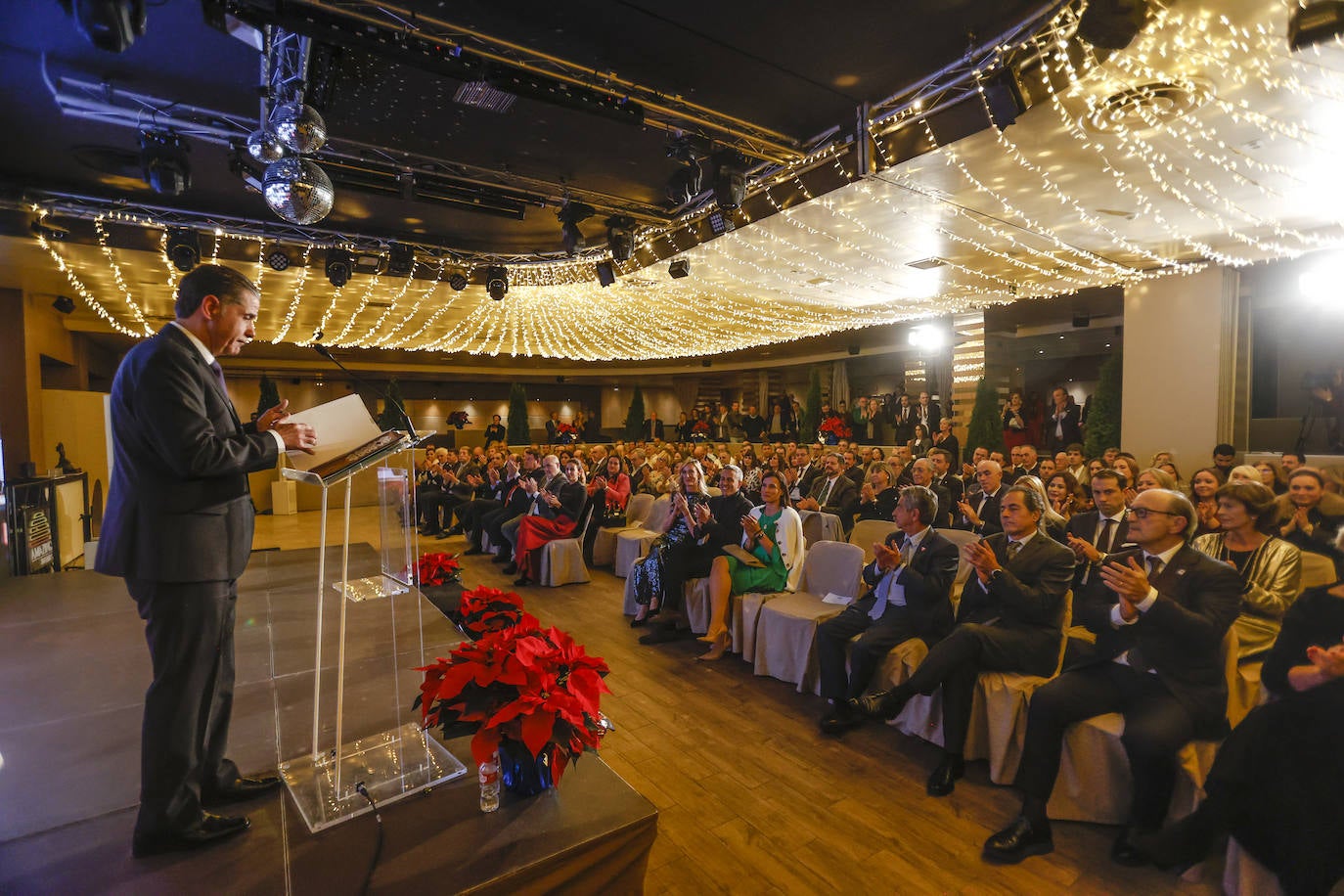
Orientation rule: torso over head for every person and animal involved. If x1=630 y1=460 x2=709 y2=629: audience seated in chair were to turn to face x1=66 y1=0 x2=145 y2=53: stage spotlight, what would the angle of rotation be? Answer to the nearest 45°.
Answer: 0° — they already face it

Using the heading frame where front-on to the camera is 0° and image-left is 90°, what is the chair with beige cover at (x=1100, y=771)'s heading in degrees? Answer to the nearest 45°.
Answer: approximately 45°

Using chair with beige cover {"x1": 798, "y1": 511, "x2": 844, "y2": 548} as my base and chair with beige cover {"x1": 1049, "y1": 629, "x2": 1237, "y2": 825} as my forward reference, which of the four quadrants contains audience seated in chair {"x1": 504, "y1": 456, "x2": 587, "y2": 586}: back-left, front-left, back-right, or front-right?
back-right

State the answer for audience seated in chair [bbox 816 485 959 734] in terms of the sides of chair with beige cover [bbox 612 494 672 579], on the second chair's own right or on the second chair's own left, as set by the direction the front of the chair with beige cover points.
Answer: on the second chair's own left

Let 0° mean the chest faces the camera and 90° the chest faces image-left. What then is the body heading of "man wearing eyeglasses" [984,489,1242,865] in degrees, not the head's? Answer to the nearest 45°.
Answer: approximately 45°

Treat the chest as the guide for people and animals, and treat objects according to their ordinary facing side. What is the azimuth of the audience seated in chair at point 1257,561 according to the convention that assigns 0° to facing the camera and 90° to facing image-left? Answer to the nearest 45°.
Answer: approximately 45°

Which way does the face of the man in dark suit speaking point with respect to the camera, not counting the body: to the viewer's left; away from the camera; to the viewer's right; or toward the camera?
to the viewer's right

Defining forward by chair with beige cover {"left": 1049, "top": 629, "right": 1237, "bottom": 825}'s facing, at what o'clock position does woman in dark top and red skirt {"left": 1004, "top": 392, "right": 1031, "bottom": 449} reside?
The woman in dark top and red skirt is roughly at 4 o'clock from the chair with beige cover.
